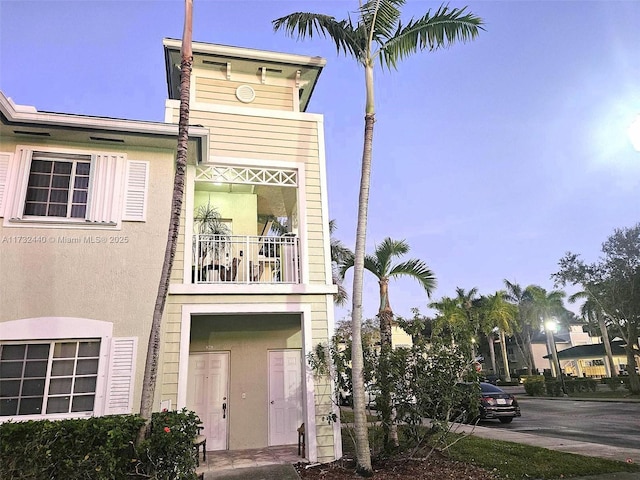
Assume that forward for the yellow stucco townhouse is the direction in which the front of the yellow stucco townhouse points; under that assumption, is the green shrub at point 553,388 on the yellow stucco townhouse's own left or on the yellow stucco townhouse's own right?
on the yellow stucco townhouse's own left

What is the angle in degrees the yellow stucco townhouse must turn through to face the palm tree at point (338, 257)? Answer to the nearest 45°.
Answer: approximately 135° to its left

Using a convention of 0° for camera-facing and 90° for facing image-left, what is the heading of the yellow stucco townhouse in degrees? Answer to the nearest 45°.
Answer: approximately 0°

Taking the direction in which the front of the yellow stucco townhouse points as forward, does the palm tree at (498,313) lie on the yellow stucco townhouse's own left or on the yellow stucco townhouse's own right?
on the yellow stucco townhouse's own left

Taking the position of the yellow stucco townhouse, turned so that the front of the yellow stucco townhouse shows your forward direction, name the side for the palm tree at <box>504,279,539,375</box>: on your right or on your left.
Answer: on your left

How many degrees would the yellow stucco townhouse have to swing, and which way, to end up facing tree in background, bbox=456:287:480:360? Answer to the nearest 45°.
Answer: approximately 135° to its left

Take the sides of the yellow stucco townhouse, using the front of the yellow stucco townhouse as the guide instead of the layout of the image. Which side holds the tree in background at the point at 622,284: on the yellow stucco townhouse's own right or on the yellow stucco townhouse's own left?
on the yellow stucco townhouse's own left
